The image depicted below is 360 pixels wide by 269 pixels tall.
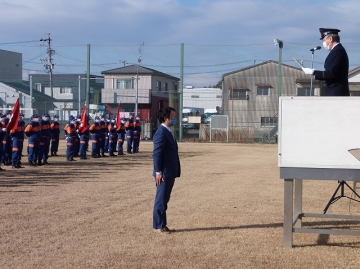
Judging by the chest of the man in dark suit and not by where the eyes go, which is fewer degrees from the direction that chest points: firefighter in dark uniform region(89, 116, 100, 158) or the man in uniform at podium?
the man in uniform at podium

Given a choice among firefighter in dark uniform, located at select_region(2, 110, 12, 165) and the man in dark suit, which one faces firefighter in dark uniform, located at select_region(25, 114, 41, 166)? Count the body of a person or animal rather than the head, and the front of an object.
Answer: firefighter in dark uniform, located at select_region(2, 110, 12, 165)

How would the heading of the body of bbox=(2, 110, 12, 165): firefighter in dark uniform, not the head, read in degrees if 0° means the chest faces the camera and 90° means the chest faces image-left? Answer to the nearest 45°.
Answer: approximately 315°

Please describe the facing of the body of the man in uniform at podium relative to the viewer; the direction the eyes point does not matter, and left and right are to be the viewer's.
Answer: facing to the left of the viewer

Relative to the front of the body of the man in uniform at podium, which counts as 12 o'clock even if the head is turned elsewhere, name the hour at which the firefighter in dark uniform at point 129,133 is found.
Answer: The firefighter in dark uniform is roughly at 2 o'clock from the man in uniform at podium.

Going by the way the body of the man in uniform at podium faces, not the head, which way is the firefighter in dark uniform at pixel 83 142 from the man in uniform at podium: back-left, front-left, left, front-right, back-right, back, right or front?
front-right

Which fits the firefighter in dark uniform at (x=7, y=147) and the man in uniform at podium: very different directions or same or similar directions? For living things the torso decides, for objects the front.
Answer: very different directions

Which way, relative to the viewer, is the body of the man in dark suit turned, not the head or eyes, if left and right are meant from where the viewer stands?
facing to the right of the viewer

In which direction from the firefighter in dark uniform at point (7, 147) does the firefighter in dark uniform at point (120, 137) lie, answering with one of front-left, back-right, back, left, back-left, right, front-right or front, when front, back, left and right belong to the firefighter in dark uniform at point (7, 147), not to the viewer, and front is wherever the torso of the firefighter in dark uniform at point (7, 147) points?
left

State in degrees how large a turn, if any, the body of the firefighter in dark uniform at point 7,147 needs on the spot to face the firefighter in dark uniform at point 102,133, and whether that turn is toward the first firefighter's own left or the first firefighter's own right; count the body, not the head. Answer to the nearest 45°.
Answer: approximately 90° to the first firefighter's own left

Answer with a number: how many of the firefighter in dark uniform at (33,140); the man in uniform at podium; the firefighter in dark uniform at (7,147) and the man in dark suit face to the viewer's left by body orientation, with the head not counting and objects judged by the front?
1

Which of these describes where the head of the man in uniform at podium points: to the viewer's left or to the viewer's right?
to the viewer's left

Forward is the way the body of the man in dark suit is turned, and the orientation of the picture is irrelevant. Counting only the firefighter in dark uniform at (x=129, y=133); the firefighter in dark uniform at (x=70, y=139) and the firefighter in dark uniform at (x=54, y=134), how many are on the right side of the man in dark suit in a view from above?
0

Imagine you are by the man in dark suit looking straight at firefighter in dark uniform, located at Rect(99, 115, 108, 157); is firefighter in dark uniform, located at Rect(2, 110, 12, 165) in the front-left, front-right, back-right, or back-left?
front-left

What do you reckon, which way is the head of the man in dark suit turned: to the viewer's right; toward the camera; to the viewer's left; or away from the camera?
to the viewer's right

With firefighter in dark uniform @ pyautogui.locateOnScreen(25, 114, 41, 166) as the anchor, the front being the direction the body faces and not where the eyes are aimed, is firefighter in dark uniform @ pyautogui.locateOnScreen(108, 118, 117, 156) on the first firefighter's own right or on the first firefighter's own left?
on the first firefighter's own left

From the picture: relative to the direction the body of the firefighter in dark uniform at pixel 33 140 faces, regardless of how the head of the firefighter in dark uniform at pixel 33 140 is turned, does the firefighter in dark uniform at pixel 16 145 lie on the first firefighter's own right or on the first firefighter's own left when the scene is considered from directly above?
on the first firefighter's own right
